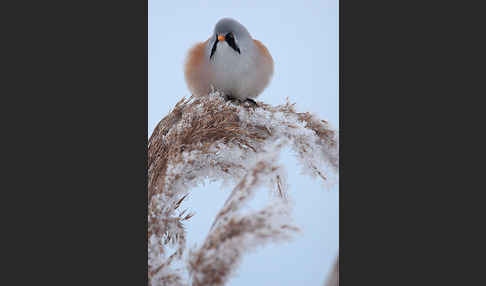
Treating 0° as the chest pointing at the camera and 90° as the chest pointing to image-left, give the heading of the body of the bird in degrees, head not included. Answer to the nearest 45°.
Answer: approximately 0°
